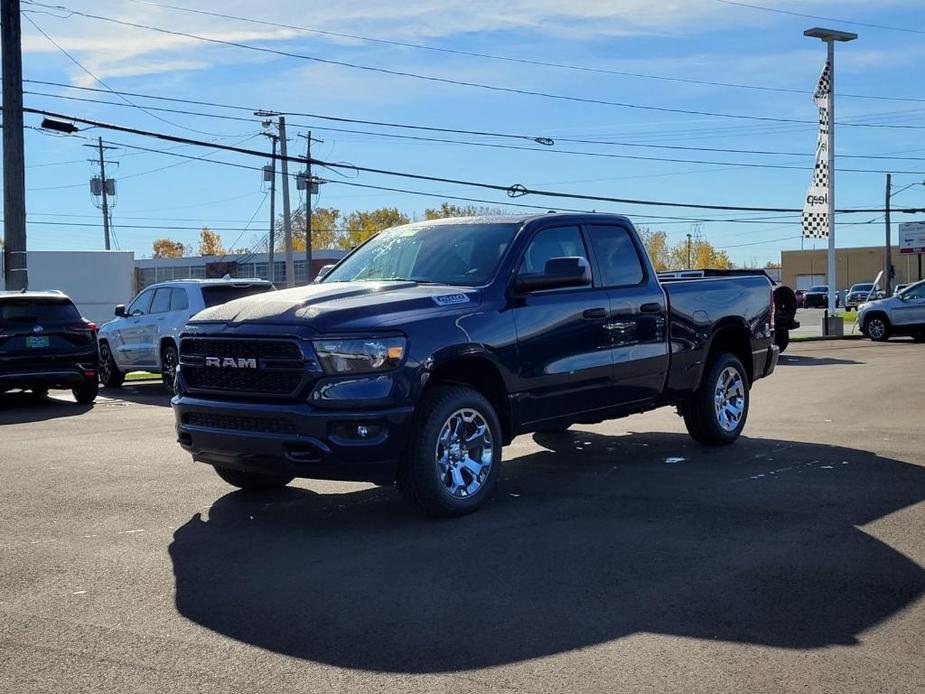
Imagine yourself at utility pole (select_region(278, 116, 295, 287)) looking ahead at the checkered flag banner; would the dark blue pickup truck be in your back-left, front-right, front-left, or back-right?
front-right

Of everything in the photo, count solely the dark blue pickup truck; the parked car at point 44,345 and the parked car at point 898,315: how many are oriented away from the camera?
1

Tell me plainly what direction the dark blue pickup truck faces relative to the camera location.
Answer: facing the viewer and to the left of the viewer

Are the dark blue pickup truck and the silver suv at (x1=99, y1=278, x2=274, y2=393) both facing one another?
no

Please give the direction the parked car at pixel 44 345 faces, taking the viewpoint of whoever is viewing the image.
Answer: facing away from the viewer

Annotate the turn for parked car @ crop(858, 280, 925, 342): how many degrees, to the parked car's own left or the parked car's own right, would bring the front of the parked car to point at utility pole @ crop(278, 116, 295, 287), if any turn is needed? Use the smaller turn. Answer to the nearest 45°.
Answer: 0° — it already faces it

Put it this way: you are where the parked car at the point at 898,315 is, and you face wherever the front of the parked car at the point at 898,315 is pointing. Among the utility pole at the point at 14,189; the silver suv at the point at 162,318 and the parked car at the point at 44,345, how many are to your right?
0

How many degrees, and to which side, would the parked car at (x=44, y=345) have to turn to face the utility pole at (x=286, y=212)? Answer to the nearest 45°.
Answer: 0° — it already faces it

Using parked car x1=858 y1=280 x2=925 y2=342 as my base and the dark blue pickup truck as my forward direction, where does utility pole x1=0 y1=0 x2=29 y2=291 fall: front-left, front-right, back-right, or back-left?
front-right

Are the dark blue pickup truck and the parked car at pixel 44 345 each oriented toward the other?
no

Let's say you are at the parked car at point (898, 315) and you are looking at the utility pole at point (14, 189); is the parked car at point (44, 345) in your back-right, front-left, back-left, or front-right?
front-left

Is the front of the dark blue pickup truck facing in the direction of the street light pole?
no

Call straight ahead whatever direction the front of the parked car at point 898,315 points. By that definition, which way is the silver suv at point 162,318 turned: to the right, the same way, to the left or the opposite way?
the same way

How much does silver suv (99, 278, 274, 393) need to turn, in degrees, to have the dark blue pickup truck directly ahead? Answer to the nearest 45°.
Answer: approximately 135° to its left

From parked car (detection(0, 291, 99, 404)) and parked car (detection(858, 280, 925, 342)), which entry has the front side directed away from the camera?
parked car (detection(0, 291, 99, 404))

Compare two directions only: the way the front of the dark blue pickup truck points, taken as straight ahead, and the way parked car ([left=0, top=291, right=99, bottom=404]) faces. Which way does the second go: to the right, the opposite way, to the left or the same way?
to the right

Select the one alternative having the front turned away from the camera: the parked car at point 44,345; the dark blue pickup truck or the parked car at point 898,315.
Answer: the parked car at point 44,345

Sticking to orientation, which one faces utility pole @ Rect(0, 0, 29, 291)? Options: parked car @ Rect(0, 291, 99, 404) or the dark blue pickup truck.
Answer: the parked car

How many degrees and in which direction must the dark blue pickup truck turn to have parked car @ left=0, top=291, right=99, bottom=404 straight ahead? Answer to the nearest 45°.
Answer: approximately 90° to its right

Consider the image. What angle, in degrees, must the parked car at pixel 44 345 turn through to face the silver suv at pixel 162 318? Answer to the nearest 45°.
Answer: approximately 45° to its right
